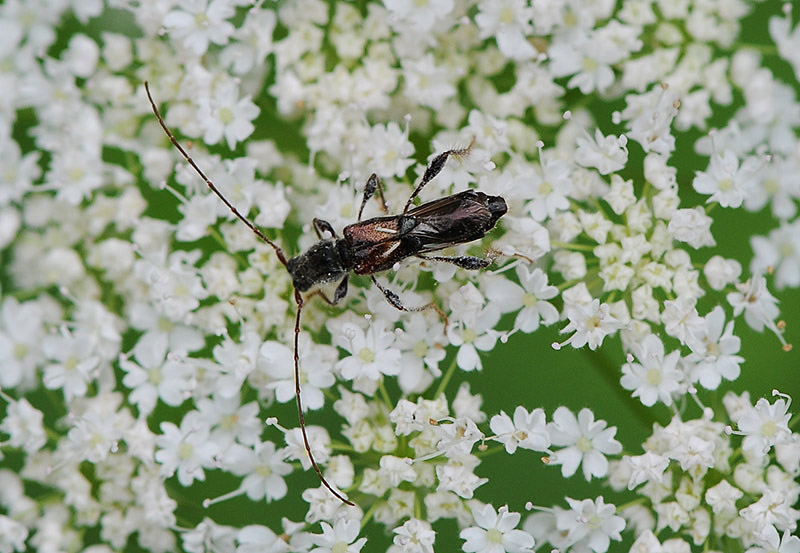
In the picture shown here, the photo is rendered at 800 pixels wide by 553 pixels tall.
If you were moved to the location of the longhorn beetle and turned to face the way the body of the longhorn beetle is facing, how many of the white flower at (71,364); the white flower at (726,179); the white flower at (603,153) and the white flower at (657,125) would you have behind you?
3

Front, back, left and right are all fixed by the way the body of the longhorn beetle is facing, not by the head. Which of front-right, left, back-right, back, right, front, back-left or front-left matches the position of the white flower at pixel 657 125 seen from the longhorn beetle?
back

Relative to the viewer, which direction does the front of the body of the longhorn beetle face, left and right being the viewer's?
facing to the left of the viewer

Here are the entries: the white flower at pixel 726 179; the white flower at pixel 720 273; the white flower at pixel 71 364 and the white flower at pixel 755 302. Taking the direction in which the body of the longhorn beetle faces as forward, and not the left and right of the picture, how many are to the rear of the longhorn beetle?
3

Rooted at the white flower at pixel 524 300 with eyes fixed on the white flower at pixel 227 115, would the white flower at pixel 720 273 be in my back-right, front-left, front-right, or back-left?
back-right

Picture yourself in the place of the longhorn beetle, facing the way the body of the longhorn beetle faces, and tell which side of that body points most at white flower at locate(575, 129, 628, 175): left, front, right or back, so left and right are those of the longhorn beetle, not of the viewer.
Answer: back

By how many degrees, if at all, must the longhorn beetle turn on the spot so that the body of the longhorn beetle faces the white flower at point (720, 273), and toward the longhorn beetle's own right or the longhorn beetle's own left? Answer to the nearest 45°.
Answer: approximately 180°
